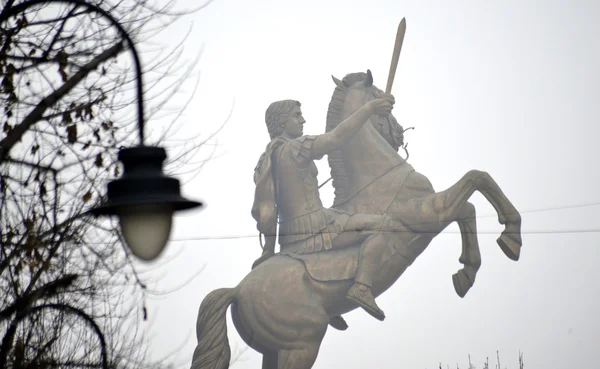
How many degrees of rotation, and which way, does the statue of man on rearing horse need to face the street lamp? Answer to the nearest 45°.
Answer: approximately 90° to its right

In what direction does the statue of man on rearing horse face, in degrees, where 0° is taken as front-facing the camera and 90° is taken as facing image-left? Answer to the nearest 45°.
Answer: approximately 270°
